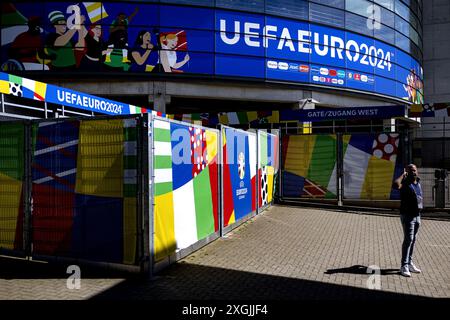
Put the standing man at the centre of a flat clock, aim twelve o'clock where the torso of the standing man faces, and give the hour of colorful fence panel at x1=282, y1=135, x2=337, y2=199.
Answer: The colorful fence panel is roughly at 7 o'clock from the standing man.

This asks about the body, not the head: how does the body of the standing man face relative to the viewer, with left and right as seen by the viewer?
facing the viewer and to the right of the viewer

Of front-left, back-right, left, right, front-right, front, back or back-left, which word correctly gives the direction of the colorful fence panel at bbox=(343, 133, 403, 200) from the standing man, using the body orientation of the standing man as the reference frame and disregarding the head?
back-left

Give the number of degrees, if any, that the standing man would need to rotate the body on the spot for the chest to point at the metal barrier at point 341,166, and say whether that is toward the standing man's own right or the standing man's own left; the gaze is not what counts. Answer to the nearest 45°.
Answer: approximately 135° to the standing man's own left

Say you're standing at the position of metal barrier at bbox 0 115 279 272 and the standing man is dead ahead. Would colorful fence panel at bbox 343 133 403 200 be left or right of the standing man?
left

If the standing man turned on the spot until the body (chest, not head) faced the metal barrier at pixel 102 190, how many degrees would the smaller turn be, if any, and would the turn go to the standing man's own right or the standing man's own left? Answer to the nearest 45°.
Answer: approximately 135° to the standing man's own right
